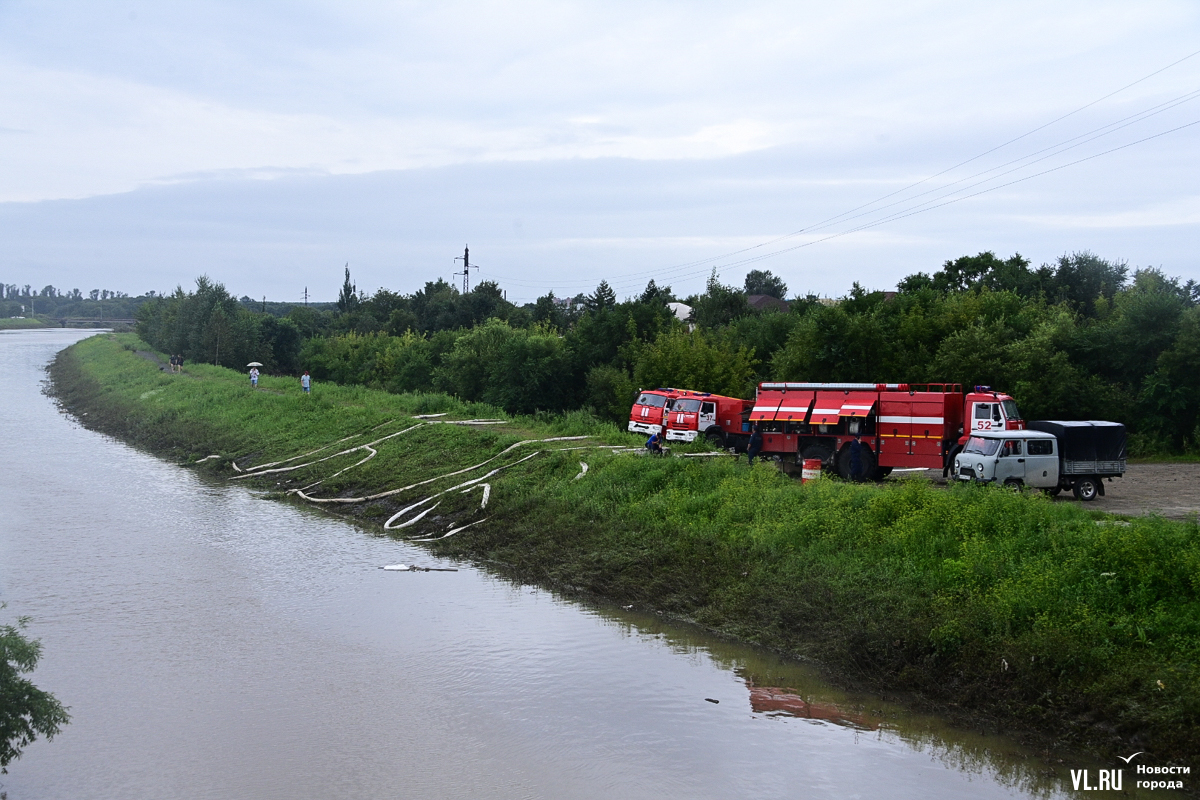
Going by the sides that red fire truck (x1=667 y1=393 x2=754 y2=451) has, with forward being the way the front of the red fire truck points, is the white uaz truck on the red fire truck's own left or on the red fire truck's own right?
on the red fire truck's own left

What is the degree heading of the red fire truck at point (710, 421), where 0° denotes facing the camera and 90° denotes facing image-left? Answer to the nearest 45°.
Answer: approximately 45°

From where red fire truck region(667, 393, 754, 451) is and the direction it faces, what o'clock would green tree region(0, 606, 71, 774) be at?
The green tree is roughly at 11 o'clock from the red fire truck.

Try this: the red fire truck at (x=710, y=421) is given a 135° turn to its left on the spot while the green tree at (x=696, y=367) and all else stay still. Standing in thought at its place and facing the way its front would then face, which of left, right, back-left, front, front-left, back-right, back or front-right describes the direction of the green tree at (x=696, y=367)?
left
